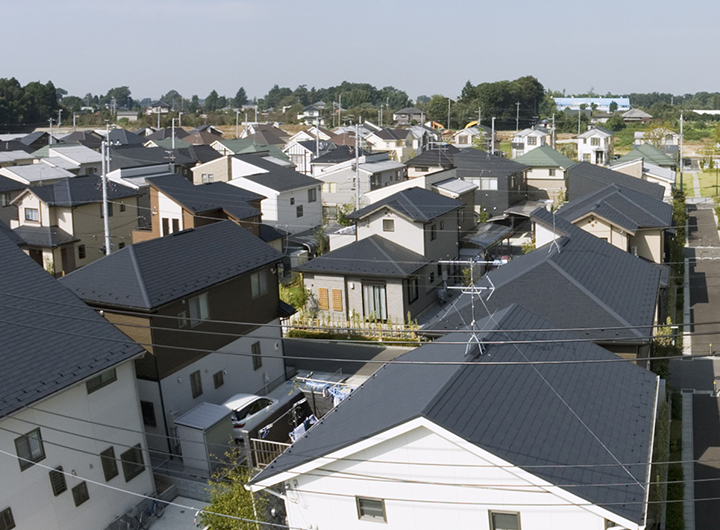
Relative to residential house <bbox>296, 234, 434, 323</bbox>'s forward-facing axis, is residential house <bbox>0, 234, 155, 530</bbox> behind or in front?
in front

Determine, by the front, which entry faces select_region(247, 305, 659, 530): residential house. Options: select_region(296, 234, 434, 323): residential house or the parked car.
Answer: select_region(296, 234, 434, 323): residential house

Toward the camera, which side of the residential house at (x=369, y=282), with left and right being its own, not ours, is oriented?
front

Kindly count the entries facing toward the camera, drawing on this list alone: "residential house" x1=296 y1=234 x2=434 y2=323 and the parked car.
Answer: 1

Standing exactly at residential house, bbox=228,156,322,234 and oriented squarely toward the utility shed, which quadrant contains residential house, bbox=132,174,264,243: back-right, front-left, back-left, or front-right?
front-right

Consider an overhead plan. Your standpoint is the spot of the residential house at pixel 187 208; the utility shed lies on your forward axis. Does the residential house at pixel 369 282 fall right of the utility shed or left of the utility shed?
left

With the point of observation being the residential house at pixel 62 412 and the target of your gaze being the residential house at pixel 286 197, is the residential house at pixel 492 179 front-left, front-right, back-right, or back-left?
front-right

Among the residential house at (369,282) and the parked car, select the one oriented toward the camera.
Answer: the residential house

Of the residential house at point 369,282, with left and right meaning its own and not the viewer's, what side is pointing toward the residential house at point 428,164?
back

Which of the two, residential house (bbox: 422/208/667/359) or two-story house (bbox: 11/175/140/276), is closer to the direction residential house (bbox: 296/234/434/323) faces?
the residential house

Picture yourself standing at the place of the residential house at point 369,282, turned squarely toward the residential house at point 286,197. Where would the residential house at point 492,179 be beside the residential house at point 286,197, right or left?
right
